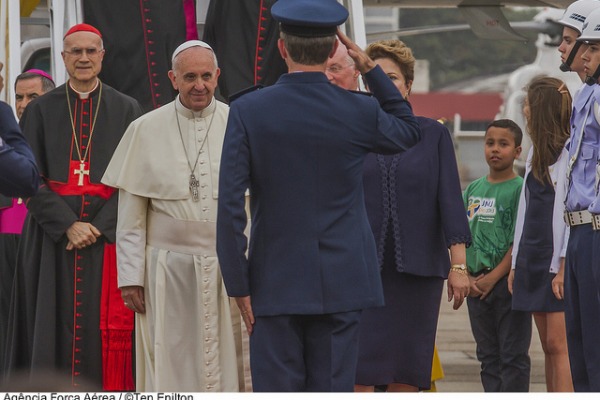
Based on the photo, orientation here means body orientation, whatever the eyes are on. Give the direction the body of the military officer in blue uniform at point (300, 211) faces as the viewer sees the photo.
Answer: away from the camera

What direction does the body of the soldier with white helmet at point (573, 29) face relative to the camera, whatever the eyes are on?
to the viewer's left

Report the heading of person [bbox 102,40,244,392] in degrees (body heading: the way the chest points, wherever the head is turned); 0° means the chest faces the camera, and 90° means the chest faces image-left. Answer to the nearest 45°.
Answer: approximately 315°

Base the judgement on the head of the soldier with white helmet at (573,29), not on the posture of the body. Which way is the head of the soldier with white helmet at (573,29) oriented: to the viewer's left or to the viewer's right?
to the viewer's left

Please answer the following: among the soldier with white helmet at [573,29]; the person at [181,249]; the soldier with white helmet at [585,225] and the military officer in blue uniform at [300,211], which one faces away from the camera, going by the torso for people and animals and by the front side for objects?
the military officer in blue uniform

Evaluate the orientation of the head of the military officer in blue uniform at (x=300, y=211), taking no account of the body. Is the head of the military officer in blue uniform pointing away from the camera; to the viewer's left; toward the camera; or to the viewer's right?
away from the camera
